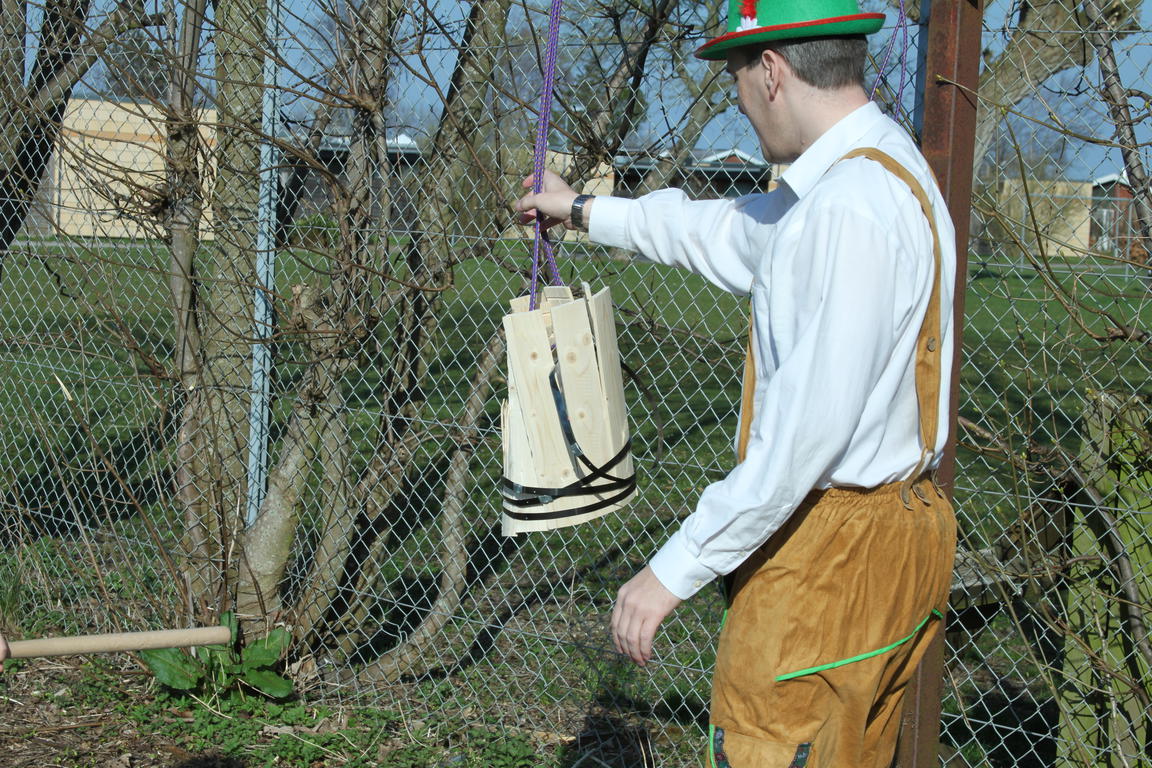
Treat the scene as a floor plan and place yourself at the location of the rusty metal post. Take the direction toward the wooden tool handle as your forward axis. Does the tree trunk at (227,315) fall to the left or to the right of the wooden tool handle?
right

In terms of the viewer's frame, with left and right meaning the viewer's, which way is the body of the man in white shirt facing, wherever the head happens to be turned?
facing to the left of the viewer

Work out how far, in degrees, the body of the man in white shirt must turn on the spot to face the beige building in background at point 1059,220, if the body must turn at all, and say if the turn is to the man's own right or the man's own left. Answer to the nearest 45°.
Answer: approximately 135° to the man's own right

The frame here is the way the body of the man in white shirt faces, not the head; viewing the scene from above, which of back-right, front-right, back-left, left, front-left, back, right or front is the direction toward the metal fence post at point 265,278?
front-right

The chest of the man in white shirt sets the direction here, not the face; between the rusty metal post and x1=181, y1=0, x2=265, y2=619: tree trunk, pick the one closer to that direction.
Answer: the tree trunk

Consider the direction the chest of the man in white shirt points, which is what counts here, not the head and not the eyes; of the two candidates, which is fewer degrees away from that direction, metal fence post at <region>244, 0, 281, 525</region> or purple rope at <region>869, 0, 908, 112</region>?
the metal fence post

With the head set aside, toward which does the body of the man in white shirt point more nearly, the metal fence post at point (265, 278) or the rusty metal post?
the metal fence post

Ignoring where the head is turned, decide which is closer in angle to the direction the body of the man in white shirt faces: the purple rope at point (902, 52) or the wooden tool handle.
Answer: the wooden tool handle

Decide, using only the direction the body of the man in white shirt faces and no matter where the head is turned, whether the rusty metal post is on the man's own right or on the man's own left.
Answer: on the man's own right

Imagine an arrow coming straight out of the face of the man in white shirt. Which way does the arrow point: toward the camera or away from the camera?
away from the camera
